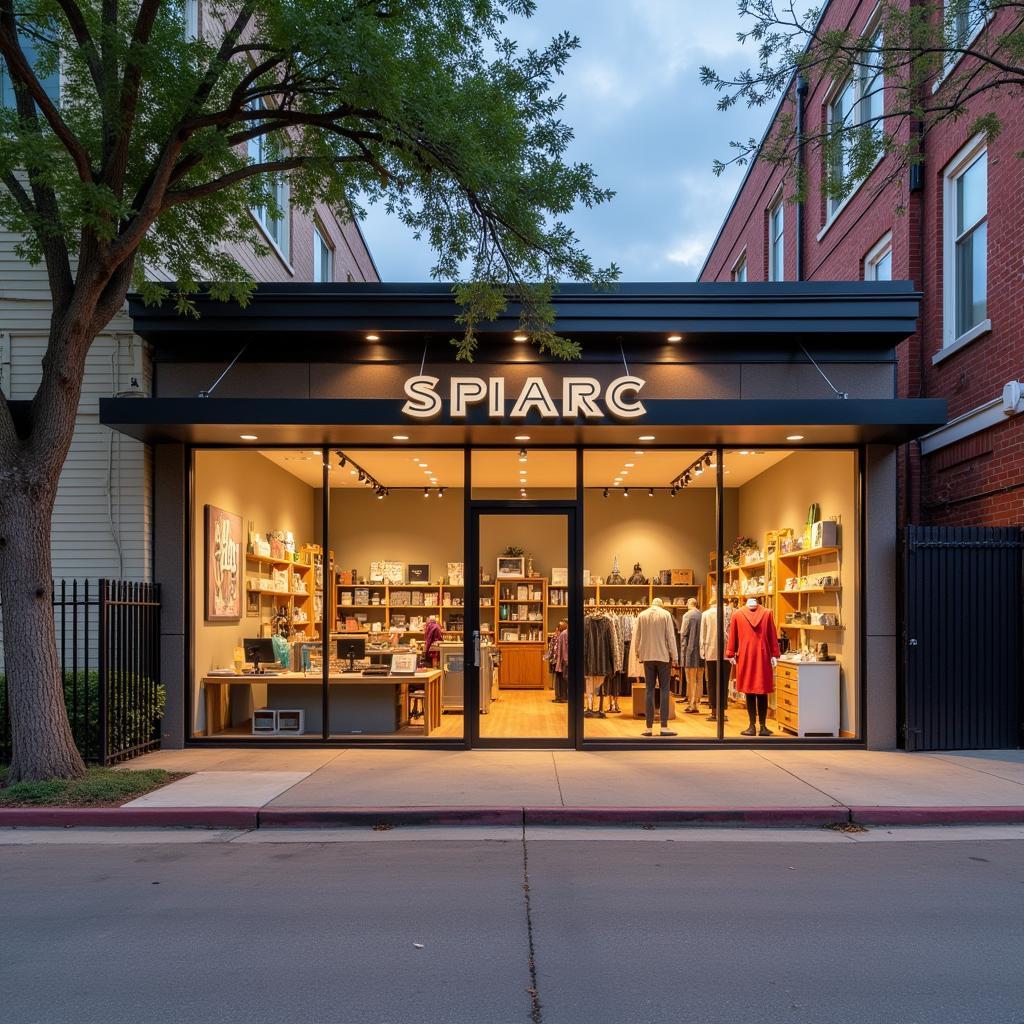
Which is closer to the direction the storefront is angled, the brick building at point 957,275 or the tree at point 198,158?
the tree

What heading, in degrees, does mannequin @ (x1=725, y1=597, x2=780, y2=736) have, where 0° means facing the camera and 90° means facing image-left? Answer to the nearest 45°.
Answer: approximately 0°

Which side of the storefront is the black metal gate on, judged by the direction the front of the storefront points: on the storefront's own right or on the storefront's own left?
on the storefront's own left
